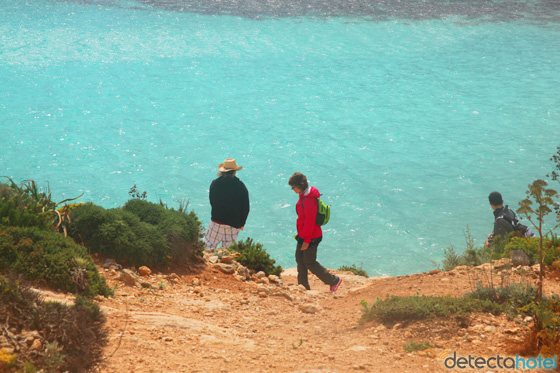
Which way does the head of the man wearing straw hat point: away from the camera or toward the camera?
away from the camera

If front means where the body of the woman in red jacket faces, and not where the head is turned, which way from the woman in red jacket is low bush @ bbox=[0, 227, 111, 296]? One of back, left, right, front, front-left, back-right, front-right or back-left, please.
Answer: front-left

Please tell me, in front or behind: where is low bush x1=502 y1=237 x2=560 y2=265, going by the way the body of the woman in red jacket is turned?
behind

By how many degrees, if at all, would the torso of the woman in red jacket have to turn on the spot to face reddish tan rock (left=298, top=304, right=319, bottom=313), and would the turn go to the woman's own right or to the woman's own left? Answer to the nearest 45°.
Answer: approximately 90° to the woman's own left

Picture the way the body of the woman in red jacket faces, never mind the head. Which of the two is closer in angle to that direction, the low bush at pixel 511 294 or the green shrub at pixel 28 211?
the green shrub

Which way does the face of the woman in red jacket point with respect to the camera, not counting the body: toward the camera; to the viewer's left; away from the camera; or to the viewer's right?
to the viewer's left

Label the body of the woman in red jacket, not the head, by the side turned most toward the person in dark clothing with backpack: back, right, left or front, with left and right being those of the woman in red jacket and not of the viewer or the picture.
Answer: back

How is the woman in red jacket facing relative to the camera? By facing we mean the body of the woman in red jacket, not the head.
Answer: to the viewer's left

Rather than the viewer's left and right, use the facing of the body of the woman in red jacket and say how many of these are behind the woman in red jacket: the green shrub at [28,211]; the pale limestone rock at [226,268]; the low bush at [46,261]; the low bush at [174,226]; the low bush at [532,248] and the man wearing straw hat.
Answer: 1
